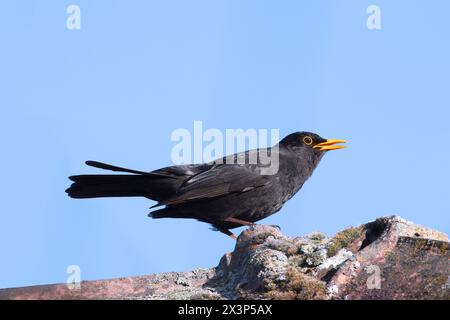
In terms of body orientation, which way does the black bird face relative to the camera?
to the viewer's right
